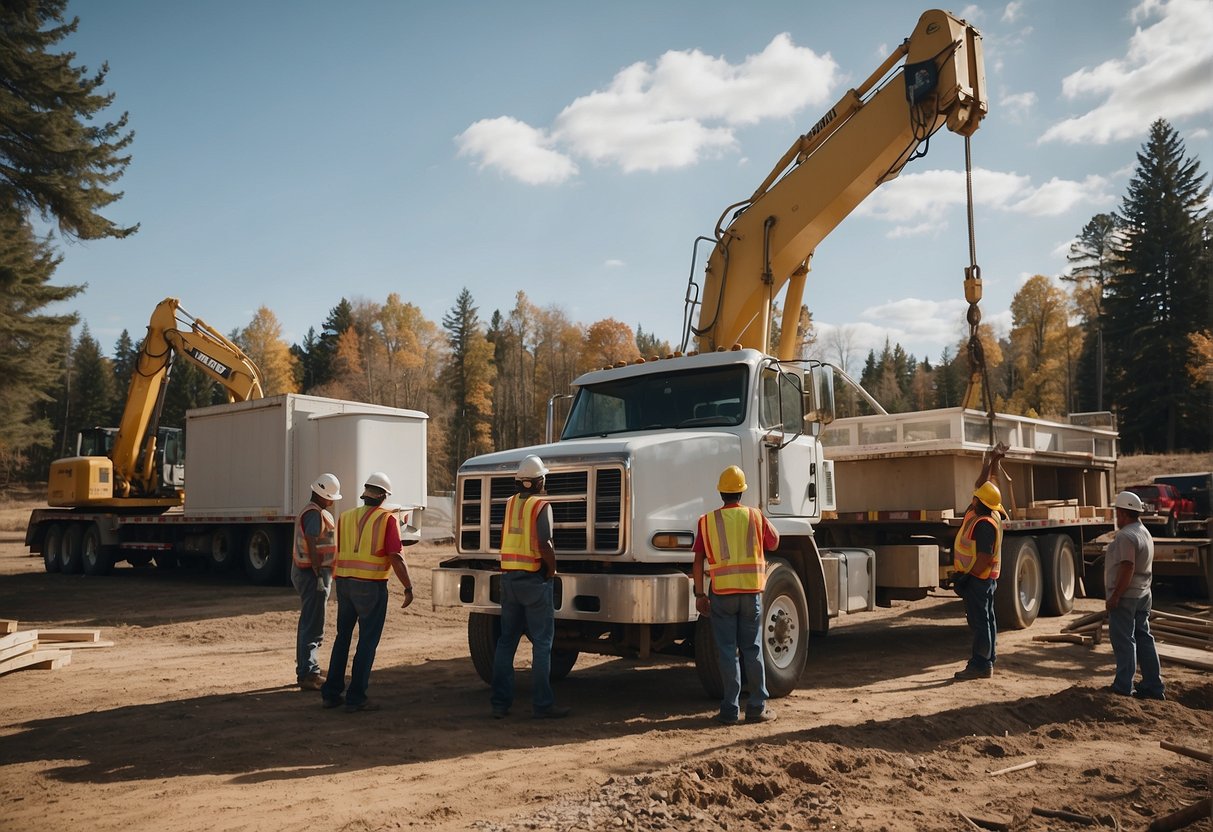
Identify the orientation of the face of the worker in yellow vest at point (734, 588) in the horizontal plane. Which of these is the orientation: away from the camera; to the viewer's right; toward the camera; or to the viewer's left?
away from the camera

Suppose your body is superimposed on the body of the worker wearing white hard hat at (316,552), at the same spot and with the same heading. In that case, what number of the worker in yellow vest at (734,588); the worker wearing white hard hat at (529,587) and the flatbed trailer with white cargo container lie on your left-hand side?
1

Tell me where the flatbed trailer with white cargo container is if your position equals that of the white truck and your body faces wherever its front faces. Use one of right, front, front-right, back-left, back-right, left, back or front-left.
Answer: right

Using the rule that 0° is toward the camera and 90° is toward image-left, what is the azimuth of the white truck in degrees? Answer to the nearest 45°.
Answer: approximately 45°

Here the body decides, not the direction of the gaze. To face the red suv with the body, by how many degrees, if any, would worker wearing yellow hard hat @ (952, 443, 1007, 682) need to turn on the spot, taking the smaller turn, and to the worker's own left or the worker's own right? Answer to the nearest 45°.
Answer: approximately 90° to the worker's own right

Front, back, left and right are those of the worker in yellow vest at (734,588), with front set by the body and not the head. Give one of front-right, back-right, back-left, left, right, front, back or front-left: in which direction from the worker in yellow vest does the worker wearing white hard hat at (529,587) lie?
left

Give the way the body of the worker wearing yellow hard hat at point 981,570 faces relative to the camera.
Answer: to the viewer's left

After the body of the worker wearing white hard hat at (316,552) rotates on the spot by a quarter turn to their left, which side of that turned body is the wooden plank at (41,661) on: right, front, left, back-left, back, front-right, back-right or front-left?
front-left

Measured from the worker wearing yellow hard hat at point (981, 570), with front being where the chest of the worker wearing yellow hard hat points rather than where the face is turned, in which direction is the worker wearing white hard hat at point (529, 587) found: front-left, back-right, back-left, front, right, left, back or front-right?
front-left

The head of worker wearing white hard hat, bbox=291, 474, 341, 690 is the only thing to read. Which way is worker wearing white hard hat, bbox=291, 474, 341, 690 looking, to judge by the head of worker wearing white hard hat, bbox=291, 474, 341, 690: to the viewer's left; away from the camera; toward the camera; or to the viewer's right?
to the viewer's right

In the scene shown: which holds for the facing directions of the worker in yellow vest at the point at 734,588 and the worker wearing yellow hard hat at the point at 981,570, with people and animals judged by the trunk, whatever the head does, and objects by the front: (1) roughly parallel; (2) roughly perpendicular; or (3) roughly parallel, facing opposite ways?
roughly perpendicular

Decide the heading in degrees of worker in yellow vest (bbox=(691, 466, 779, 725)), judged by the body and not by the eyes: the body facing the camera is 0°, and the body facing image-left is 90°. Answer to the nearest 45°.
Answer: approximately 180°

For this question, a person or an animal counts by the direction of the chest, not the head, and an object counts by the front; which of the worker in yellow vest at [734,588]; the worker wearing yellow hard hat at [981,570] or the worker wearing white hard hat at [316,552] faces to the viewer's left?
the worker wearing yellow hard hat

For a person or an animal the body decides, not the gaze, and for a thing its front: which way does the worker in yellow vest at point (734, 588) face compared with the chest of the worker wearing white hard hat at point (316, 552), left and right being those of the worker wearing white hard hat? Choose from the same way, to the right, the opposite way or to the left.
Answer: to the left

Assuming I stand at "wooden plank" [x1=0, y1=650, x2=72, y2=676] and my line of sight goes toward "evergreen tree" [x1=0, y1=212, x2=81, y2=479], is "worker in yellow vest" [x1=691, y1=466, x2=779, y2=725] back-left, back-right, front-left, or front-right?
back-right

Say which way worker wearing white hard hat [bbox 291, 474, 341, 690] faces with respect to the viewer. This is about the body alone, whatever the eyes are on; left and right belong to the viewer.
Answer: facing to the right of the viewer

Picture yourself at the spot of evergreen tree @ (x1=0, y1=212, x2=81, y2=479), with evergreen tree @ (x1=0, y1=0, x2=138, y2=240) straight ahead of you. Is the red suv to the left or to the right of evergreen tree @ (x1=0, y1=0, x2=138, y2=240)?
left
